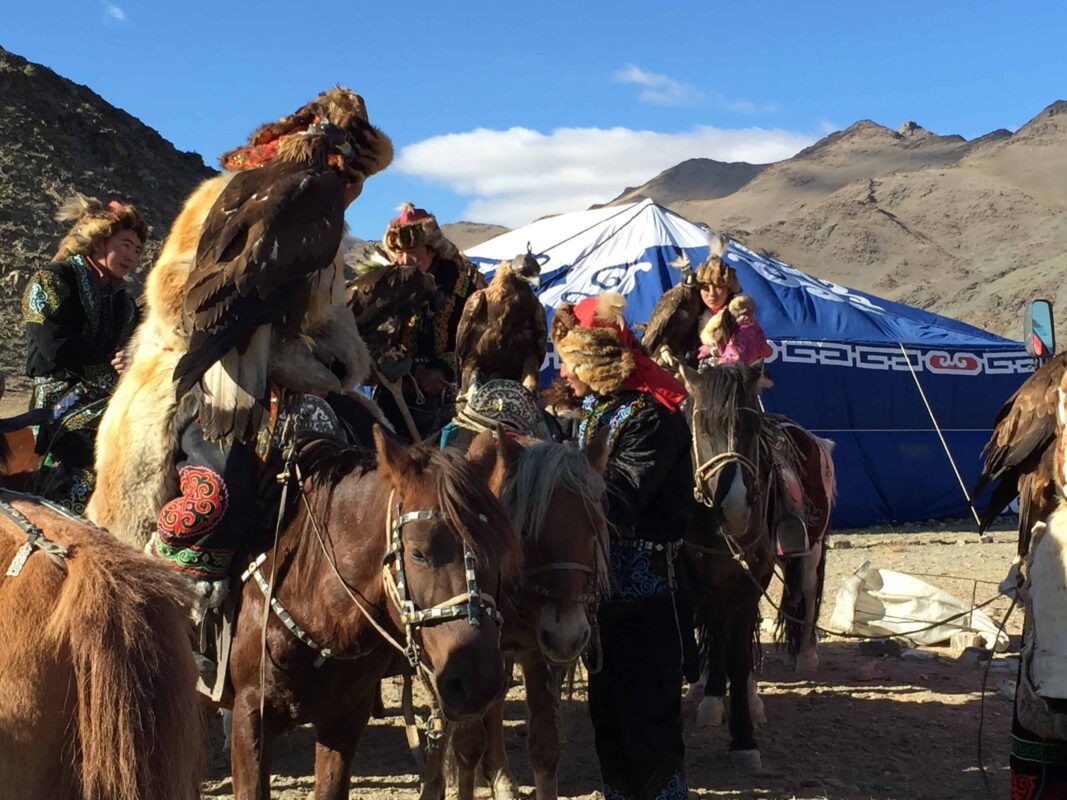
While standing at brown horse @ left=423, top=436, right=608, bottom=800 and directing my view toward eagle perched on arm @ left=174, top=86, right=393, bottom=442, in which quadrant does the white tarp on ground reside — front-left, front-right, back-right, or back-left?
back-right

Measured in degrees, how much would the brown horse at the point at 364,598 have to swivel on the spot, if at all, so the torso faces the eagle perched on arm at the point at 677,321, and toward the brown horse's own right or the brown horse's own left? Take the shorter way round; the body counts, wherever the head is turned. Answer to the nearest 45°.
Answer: approximately 90° to the brown horse's own left

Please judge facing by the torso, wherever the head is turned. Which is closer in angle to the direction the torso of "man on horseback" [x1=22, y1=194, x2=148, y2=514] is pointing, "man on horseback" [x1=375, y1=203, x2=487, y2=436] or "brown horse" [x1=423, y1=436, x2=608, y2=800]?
the brown horse

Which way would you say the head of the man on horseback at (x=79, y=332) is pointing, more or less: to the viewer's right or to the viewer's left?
to the viewer's right

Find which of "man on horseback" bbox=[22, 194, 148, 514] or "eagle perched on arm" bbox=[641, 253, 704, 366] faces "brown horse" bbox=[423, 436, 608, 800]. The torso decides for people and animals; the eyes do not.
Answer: the man on horseback
